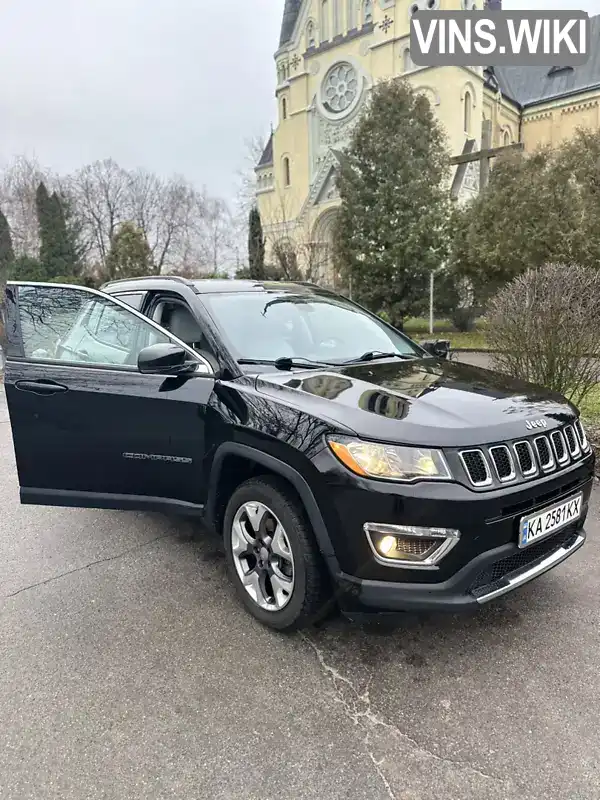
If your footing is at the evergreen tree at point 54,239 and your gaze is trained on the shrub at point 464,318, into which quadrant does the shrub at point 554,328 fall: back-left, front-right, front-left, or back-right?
front-right

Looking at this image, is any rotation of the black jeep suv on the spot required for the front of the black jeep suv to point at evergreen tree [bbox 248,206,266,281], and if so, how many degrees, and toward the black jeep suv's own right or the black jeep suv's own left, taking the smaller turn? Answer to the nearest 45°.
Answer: approximately 135° to the black jeep suv's own left

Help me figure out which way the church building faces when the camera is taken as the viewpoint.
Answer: facing the viewer and to the left of the viewer

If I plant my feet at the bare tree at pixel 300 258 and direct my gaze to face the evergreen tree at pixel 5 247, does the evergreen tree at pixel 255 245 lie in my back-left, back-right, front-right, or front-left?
front-right

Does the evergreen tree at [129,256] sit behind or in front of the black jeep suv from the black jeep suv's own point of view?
behind

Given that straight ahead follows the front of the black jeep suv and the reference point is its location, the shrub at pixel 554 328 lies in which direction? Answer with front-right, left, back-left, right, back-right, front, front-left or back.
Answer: left

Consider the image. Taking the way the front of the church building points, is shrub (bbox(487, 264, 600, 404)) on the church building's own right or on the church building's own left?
on the church building's own left

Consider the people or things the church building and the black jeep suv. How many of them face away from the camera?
0

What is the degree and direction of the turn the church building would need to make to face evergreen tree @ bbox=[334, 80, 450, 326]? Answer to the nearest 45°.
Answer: approximately 45° to its left

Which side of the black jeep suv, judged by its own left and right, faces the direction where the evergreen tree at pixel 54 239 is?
back

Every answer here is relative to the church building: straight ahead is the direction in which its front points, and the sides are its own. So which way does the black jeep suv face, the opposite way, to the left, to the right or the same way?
to the left

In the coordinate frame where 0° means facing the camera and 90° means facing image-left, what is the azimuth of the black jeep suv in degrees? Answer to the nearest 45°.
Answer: approximately 315°

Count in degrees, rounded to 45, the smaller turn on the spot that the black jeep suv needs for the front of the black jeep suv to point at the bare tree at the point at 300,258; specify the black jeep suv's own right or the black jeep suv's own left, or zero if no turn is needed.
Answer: approximately 135° to the black jeep suv's own left
